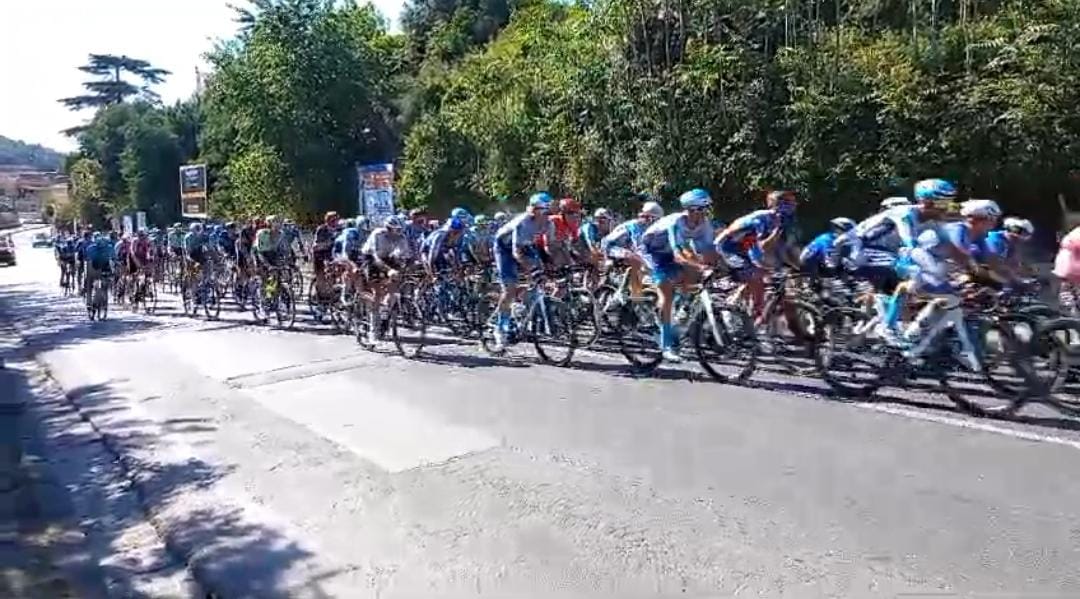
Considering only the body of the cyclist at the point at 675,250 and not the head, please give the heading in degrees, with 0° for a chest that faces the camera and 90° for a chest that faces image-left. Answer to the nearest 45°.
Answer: approximately 315°

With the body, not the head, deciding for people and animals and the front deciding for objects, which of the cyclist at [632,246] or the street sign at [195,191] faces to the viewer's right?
the cyclist

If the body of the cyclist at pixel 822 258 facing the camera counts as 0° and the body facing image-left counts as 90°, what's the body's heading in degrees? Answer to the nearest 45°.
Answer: approximately 270°

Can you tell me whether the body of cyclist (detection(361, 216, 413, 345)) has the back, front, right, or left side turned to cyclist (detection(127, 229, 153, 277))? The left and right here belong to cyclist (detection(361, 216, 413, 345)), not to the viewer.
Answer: back

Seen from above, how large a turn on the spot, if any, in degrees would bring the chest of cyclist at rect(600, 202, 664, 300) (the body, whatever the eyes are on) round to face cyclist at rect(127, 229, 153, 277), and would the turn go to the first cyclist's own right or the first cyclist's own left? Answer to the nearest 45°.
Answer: approximately 135° to the first cyclist's own left

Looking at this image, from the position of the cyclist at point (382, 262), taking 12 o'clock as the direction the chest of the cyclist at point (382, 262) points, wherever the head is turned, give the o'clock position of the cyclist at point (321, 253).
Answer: the cyclist at point (321, 253) is roughly at 7 o'clock from the cyclist at point (382, 262).

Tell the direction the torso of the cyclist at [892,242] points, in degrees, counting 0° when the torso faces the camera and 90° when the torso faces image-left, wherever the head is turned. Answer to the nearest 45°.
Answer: approximately 270°

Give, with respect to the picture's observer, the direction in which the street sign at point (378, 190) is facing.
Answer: facing the viewer

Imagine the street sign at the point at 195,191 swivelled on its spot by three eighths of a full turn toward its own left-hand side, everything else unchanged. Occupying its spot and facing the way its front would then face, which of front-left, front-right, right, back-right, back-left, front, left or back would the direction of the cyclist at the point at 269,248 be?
back-right

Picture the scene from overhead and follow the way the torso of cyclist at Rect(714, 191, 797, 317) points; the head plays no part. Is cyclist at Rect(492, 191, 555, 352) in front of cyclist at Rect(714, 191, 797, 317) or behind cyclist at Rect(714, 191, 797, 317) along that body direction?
behind

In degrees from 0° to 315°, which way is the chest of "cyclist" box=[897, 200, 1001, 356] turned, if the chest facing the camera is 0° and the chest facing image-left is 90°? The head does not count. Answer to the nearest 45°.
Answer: approximately 270°

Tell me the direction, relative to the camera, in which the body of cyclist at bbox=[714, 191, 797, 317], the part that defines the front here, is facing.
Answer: to the viewer's right

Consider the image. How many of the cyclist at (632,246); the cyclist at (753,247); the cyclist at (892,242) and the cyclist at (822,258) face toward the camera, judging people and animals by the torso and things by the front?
0

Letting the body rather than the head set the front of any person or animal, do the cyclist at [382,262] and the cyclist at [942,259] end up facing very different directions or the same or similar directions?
same or similar directions

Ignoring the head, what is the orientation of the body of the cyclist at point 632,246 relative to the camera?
to the viewer's right

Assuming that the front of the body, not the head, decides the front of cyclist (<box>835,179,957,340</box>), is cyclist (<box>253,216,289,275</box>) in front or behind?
behind

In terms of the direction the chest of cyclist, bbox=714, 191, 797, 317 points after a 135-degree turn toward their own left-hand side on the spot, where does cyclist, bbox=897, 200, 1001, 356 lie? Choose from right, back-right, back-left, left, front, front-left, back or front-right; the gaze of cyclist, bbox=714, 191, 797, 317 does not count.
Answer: back
